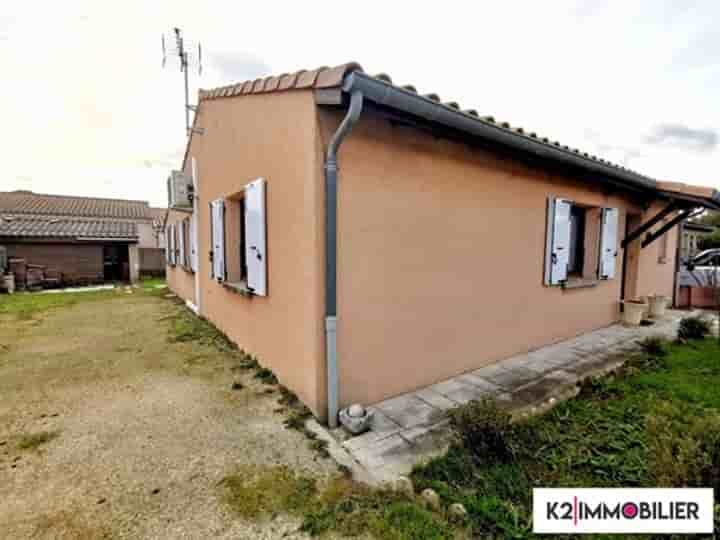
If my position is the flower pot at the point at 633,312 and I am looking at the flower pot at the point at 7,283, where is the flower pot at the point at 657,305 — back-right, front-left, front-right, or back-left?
back-right

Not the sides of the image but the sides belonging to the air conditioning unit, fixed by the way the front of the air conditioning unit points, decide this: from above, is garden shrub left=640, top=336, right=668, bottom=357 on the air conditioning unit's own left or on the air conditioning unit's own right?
on the air conditioning unit's own left

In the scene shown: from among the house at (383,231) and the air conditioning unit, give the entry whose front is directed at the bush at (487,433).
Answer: the house

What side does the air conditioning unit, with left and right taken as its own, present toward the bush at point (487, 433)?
left

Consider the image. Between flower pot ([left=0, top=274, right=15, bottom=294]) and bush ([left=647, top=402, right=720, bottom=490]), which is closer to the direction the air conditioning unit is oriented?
the flower pot

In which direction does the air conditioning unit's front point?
to the viewer's left

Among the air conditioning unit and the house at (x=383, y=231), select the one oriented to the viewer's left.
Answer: the air conditioning unit

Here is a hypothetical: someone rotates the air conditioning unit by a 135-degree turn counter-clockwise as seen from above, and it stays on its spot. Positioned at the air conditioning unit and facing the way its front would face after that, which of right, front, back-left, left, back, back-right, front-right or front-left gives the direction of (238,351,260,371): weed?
front-right

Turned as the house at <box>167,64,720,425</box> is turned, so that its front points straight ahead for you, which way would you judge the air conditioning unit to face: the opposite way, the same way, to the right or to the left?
to the right

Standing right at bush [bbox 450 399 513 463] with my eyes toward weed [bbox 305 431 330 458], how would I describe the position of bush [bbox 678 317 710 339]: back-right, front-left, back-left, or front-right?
back-right

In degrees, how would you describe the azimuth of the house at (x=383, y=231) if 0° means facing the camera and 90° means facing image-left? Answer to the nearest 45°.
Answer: approximately 315°
